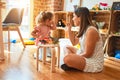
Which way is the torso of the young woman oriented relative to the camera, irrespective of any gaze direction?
to the viewer's left
